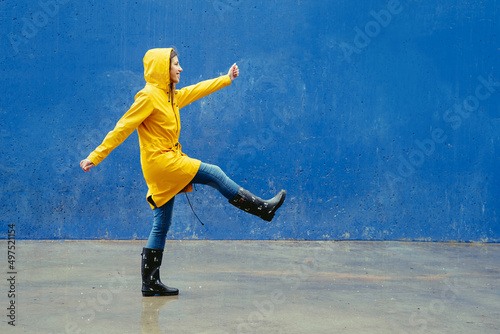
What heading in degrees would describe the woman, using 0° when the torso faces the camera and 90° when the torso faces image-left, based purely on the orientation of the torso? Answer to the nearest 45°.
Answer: approximately 270°

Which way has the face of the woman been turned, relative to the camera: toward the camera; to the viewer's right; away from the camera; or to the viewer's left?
to the viewer's right
